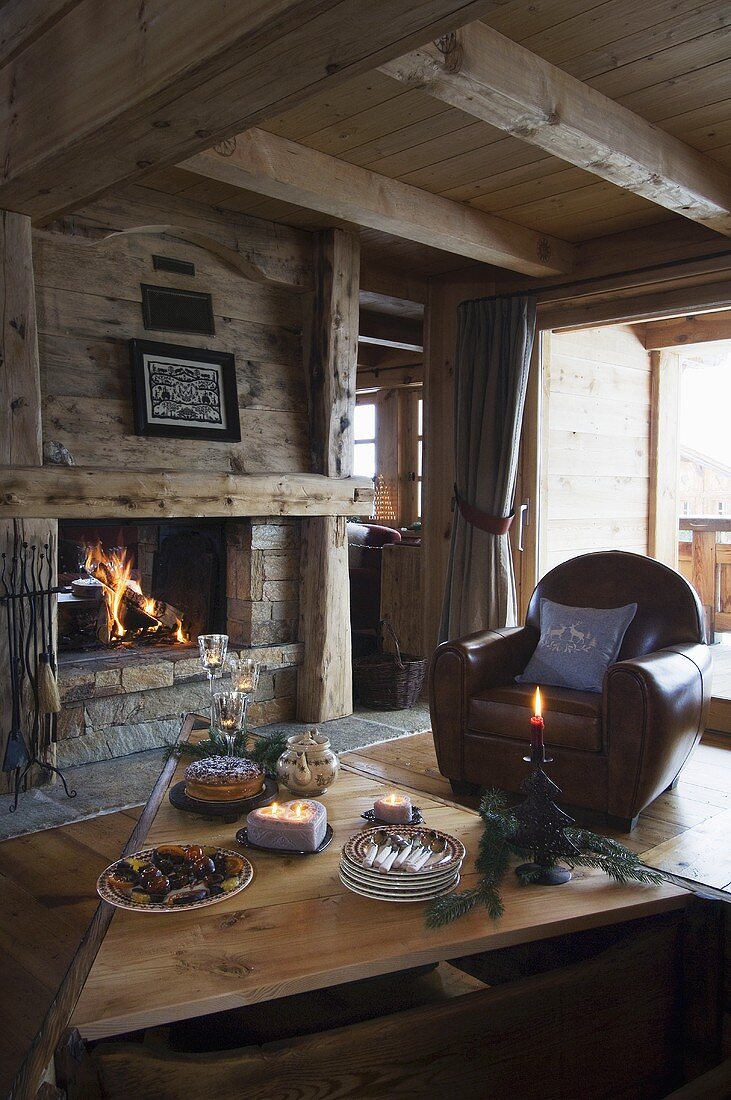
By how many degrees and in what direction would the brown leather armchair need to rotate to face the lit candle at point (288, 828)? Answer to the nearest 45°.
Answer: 0° — it already faces it

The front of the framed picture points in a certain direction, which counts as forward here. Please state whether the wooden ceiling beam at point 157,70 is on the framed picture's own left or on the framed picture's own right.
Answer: on the framed picture's own right

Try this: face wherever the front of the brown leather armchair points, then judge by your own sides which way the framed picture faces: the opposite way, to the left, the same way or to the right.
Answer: to the left

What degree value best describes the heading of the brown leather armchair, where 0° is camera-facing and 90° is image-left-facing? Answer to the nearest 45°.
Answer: approximately 45°

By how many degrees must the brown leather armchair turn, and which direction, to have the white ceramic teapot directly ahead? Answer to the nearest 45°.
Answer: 0° — it already faces it

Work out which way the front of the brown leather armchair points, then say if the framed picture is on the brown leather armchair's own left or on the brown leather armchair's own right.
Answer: on the brown leather armchair's own right

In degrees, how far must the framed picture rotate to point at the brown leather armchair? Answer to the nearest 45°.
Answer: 0° — it already faces it

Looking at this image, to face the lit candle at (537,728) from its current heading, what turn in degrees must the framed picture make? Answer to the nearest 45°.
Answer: approximately 45° to its right

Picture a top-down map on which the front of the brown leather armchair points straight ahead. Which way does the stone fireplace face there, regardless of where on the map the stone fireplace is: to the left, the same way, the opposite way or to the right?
to the left
